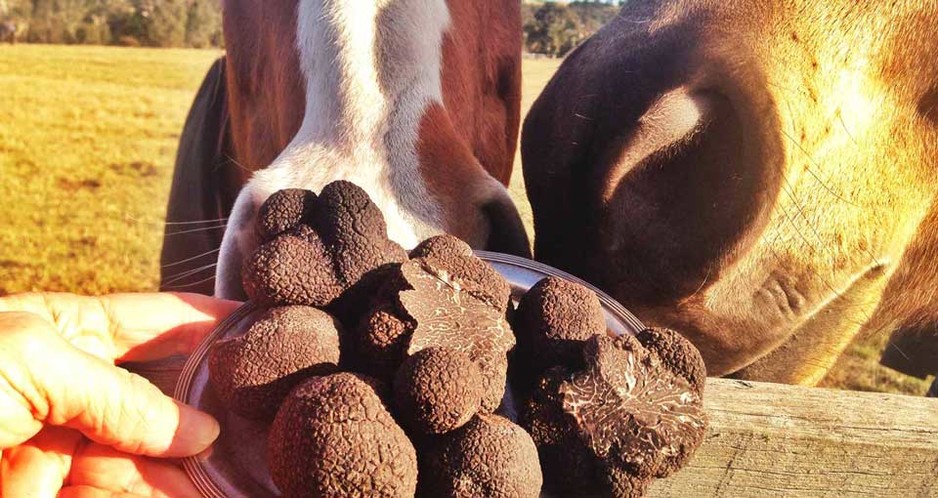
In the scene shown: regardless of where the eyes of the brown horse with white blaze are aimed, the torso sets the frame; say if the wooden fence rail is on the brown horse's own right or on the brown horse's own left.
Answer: on the brown horse's own left

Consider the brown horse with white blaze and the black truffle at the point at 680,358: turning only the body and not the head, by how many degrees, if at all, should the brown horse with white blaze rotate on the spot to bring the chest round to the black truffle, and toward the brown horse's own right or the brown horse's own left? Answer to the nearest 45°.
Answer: approximately 45° to the brown horse's own left

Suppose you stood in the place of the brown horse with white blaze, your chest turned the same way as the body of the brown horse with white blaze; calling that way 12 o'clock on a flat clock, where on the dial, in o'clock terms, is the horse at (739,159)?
The horse is roughly at 9 o'clock from the brown horse with white blaze.

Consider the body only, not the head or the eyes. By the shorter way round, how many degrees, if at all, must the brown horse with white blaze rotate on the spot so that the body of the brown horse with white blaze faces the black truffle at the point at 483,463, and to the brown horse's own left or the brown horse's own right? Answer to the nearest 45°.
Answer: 0° — it already faces it

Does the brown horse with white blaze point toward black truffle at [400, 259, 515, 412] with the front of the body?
yes

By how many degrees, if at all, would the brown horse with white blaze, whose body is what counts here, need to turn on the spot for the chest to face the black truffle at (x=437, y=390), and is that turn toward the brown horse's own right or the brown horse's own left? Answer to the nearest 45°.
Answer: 0° — it already faces it

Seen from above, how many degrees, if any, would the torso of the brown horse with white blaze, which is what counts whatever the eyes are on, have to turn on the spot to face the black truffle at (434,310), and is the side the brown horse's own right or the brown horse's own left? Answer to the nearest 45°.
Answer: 0° — it already faces it

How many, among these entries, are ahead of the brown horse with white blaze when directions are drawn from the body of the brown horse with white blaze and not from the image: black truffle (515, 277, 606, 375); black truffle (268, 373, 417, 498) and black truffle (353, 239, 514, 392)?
3

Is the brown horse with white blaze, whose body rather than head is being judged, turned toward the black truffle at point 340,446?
yes
